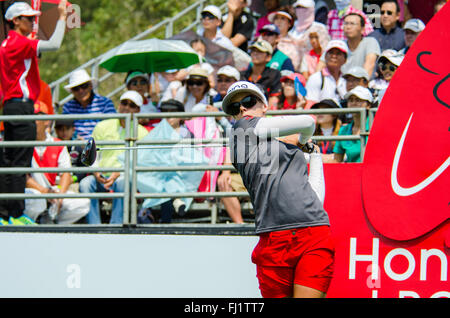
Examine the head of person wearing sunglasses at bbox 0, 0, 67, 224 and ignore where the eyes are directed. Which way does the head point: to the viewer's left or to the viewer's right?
to the viewer's right

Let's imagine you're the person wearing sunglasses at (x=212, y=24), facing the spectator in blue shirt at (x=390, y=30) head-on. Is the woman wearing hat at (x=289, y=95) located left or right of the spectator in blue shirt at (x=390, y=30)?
right

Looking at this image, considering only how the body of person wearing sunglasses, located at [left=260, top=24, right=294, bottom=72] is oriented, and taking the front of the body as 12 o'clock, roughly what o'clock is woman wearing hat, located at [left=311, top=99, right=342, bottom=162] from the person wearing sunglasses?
The woman wearing hat is roughly at 10 o'clock from the person wearing sunglasses.

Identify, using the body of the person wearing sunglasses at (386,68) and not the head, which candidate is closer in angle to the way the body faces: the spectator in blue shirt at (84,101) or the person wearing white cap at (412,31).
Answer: the spectator in blue shirt

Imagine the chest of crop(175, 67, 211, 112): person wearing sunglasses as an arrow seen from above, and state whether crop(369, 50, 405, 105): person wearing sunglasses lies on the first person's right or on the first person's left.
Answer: on the first person's left

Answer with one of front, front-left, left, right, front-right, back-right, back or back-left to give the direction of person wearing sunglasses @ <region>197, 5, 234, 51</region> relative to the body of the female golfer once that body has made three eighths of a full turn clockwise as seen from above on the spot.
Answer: front-right

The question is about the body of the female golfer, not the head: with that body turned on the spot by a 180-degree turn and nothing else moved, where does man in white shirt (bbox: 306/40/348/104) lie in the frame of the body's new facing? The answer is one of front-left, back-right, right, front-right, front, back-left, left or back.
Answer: front
